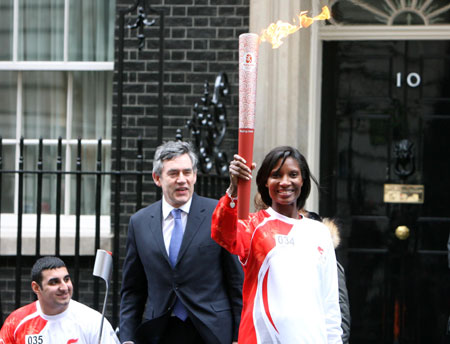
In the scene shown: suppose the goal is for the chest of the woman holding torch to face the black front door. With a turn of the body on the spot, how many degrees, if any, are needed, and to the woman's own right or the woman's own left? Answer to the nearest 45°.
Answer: approximately 180°

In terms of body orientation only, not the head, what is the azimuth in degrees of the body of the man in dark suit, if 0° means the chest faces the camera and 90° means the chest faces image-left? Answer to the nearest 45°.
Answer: approximately 0°

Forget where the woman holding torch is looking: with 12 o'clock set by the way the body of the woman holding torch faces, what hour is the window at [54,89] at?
The window is roughly at 5 o'clock from the woman holding torch.

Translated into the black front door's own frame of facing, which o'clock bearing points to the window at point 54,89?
The window is roughly at 3 o'clock from the black front door.

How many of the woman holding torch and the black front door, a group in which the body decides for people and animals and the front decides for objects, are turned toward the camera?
2

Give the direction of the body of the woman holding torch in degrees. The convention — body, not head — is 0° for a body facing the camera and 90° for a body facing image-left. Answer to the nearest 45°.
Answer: approximately 0°

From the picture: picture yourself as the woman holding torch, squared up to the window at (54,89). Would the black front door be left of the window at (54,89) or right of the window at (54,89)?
right
